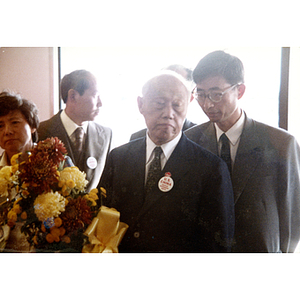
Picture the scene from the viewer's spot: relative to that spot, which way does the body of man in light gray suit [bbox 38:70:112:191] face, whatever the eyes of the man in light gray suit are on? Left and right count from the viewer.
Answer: facing the viewer and to the right of the viewer

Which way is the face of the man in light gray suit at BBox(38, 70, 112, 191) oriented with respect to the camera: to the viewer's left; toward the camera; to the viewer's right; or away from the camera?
to the viewer's right

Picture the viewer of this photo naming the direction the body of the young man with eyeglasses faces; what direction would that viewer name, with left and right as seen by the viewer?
facing the viewer and to the left of the viewer

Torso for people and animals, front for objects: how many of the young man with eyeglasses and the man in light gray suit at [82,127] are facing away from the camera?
0

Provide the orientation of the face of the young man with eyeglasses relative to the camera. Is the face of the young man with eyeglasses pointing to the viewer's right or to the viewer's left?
to the viewer's left
